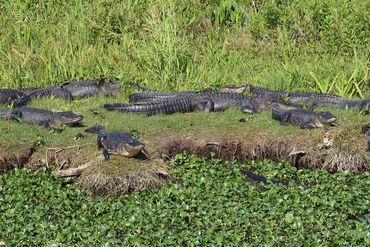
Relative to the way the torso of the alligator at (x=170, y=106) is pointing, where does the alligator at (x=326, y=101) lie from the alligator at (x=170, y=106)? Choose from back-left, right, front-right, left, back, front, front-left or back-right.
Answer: front

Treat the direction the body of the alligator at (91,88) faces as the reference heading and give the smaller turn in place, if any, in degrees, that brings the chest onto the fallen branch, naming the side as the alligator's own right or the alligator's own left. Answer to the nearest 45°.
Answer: approximately 90° to the alligator's own right

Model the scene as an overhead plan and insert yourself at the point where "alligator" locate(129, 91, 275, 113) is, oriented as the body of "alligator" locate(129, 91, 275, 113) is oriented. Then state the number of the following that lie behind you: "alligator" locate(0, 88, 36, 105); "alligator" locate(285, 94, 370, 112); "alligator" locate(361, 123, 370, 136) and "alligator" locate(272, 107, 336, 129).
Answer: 1

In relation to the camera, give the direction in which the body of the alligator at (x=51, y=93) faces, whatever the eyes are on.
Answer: to the viewer's right

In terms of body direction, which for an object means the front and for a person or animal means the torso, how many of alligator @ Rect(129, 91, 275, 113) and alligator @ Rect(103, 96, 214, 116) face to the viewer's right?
2

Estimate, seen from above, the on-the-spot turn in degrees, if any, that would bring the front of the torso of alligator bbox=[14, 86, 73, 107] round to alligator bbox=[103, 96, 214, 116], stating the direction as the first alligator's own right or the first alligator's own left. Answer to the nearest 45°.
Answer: approximately 45° to the first alligator's own right

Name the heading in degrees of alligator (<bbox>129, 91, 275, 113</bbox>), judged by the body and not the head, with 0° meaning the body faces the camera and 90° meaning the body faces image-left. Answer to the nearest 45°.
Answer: approximately 270°

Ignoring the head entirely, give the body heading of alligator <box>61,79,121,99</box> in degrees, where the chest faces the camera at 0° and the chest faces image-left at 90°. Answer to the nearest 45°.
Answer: approximately 270°

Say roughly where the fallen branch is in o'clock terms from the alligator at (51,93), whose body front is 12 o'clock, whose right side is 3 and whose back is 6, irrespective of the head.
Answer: The fallen branch is roughly at 3 o'clock from the alligator.

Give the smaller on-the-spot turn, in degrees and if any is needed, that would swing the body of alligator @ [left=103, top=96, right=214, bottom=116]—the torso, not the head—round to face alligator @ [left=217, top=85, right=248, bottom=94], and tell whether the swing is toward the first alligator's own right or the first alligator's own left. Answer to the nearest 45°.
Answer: approximately 45° to the first alligator's own left

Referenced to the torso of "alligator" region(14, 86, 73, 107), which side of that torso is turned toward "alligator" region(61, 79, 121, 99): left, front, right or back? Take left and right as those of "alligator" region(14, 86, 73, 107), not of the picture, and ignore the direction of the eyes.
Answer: front

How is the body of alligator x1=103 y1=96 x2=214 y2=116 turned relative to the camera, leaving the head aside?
to the viewer's right
